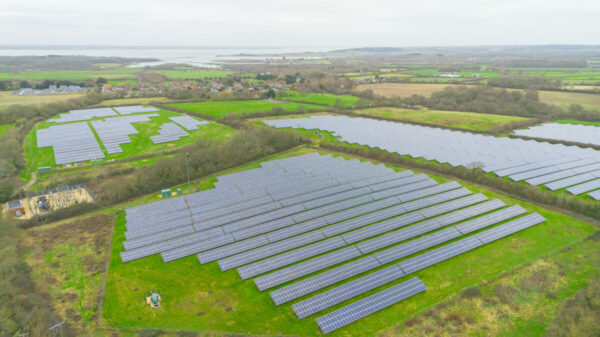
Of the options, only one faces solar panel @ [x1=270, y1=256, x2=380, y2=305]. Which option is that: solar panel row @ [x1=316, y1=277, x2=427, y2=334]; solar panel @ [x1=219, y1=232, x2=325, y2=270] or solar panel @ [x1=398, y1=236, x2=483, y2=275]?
solar panel @ [x1=219, y1=232, x2=325, y2=270]

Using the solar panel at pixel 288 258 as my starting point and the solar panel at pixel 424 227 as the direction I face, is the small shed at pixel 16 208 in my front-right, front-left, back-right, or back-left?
back-left

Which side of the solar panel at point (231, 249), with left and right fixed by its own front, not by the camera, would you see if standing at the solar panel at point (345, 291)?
front

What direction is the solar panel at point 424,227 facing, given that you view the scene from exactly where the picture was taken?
facing the viewer and to the right of the viewer

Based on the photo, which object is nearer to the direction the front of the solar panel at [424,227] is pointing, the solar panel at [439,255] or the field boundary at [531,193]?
the solar panel

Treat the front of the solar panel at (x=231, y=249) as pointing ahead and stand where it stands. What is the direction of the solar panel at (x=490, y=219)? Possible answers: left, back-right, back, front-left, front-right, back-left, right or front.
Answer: front-left

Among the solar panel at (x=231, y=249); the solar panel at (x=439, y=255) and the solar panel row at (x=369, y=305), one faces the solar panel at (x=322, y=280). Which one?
the solar panel at (x=231, y=249)

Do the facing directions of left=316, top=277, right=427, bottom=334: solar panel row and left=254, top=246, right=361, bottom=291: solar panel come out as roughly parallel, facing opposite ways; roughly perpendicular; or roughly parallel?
roughly parallel

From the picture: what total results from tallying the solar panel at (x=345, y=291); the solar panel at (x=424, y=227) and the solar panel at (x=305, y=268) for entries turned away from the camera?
0

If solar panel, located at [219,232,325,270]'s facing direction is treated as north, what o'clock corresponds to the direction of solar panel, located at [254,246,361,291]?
solar panel, located at [254,246,361,291] is roughly at 12 o'clock from solar panel, located at [219,232,325,270].

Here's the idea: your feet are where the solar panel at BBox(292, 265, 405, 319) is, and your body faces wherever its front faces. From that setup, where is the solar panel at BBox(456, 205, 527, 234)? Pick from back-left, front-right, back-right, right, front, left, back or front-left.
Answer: left

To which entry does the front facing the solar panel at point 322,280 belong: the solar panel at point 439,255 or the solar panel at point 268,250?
the solar panel at point 268,250

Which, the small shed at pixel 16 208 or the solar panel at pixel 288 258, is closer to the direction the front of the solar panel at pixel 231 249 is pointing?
the solar panel
